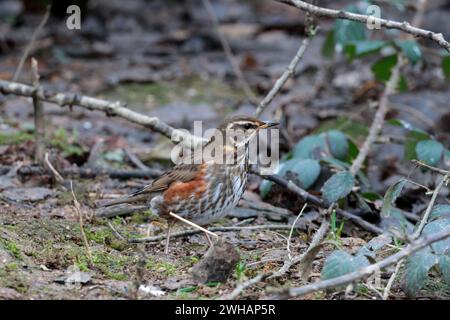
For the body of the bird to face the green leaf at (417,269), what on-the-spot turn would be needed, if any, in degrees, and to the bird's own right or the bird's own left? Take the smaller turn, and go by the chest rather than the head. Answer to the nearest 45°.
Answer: approximately 45° to the bird's own right

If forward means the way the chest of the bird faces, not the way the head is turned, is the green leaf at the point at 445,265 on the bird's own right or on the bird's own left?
on the bird's own right

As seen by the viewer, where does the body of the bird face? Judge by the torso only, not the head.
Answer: to the viewer's right

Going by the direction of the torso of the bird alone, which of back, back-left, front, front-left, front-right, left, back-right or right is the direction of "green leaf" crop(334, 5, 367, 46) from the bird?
front-left

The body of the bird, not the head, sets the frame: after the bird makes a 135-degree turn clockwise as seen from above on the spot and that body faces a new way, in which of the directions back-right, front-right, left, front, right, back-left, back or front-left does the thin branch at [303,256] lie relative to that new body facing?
left

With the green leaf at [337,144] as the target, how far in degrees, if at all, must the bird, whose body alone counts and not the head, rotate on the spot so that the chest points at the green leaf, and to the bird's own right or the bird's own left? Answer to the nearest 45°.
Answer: approximately 45° to the bird's own left

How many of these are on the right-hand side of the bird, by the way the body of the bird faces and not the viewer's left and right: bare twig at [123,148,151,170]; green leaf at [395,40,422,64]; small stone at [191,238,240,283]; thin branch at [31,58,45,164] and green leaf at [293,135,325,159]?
1

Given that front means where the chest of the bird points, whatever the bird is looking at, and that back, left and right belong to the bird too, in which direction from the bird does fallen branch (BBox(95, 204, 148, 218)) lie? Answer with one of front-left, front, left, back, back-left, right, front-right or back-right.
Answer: back-left

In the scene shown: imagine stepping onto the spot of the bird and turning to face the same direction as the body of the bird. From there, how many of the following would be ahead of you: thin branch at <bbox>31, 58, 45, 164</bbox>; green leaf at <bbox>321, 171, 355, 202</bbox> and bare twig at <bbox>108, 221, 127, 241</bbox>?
1

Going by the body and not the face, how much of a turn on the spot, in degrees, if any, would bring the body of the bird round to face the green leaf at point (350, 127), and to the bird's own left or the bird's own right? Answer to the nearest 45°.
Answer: approximately 45° to the bird's own left

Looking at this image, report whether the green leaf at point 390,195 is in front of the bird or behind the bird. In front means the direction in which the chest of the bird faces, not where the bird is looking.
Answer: in front

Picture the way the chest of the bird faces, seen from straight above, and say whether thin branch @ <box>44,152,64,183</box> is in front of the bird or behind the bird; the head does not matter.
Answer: behind

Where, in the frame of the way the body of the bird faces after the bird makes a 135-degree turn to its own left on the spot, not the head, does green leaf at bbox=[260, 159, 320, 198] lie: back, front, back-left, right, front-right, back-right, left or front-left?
right

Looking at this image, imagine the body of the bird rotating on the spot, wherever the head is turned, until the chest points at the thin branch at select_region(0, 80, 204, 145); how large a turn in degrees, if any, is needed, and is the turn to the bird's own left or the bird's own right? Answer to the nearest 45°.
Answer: approximately 135° to the bird's own left

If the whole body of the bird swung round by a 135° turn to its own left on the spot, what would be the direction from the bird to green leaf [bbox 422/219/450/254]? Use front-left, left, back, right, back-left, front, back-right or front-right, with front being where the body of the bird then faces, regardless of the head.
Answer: back

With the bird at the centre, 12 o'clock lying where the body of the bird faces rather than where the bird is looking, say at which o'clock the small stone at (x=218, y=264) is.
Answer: The small stone is roughly at 3 o'clock from the bird.

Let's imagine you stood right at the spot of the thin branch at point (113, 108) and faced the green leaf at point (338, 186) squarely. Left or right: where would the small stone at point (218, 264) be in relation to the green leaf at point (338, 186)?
right
